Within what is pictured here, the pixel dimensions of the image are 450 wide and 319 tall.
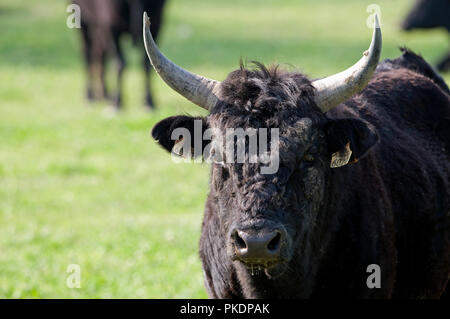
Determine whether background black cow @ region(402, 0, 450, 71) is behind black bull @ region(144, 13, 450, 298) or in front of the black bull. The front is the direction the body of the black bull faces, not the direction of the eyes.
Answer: behind

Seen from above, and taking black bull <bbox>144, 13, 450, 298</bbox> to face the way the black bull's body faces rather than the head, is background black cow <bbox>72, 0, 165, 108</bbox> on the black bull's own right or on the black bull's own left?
on the black bull's own right

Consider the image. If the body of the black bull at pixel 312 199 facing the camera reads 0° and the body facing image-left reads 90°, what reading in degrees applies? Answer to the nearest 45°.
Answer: approximately 45°
